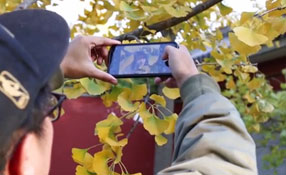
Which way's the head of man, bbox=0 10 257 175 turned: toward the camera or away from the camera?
away from the camera

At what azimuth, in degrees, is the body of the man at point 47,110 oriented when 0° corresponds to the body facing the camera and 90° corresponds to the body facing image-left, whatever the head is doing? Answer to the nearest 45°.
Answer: approximately 225°
